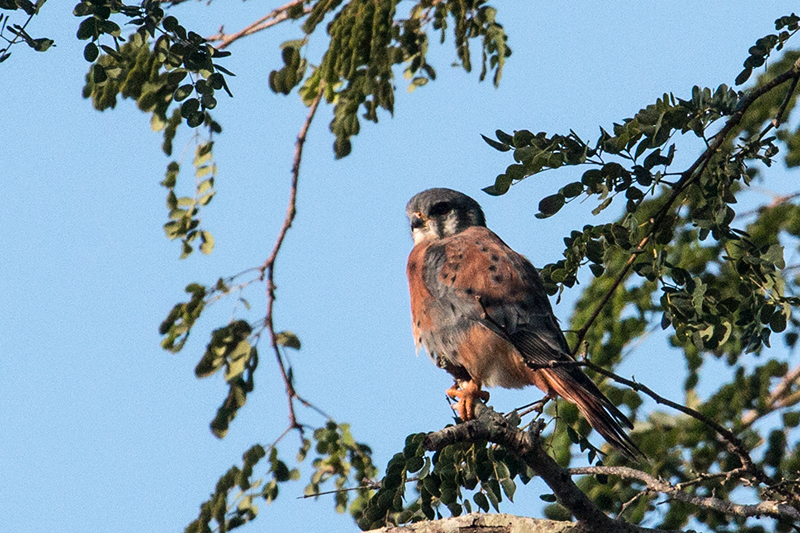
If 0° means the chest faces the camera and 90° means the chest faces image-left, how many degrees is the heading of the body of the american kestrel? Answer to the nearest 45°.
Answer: approximately 90°
